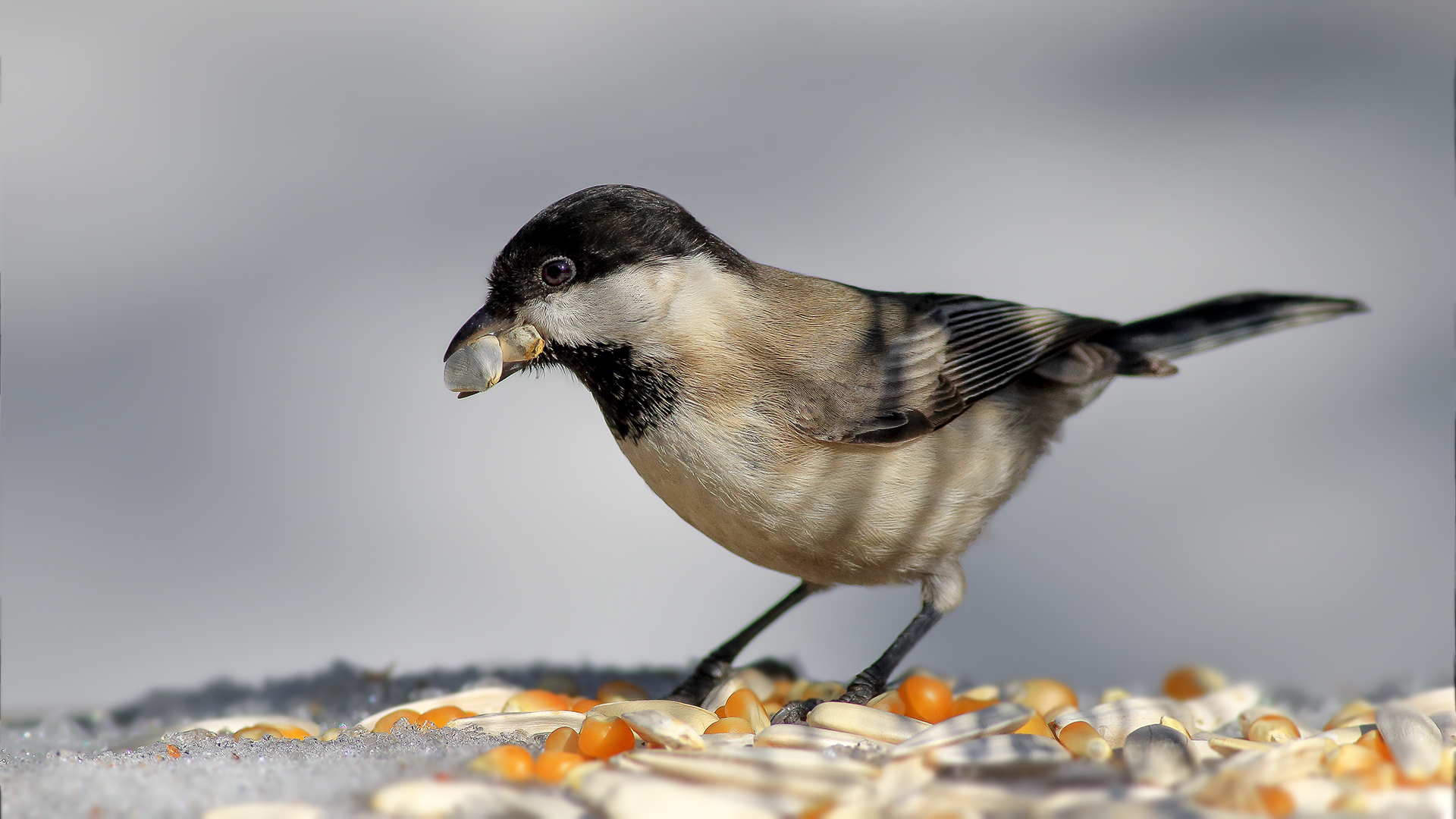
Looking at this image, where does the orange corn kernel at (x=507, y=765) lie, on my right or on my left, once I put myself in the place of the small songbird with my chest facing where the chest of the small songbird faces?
on my left

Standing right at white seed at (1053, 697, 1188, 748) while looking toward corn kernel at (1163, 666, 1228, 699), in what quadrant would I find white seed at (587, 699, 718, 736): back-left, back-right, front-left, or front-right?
back-left

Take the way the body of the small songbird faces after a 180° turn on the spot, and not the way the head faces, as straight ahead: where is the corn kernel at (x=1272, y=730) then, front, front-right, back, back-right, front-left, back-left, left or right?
front

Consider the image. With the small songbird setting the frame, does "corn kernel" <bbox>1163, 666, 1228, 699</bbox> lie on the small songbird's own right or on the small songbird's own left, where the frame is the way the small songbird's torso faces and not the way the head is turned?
on the small songbird's own right

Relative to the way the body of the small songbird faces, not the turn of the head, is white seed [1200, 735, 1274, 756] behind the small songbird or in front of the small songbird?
behind

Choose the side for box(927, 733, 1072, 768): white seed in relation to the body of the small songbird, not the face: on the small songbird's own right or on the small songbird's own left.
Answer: on the small songbird's own left

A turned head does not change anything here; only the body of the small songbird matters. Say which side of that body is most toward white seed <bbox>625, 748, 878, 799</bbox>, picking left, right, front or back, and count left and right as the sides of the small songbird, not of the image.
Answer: left

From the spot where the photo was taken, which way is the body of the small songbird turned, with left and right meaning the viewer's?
facing to the left of the viewer
